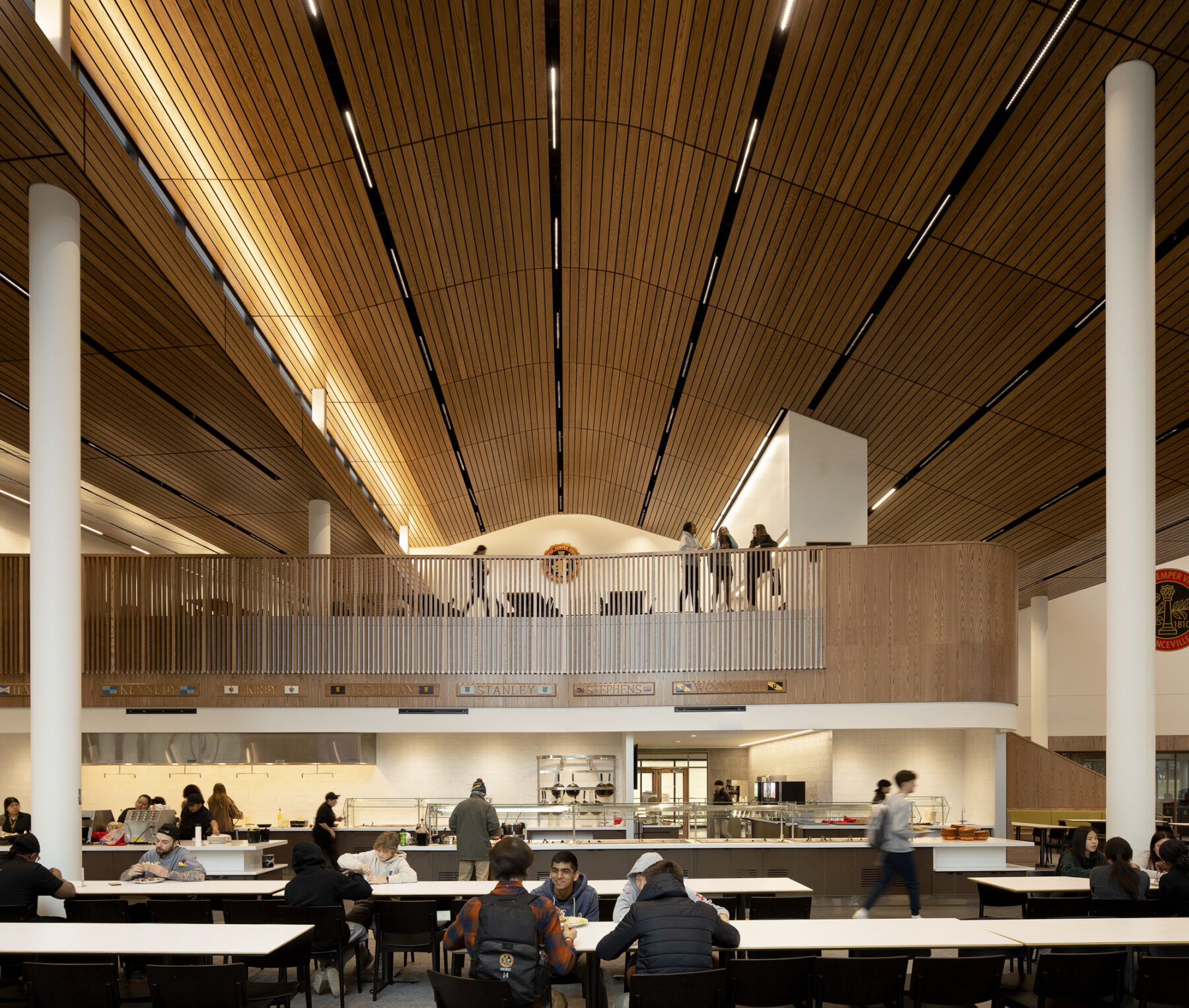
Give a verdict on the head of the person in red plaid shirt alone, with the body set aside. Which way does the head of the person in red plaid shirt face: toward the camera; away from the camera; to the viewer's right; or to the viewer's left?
away from the camera

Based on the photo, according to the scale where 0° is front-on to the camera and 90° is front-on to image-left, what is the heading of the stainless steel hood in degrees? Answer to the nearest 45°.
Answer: approximately 0°

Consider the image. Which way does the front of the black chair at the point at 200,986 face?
away from the camera

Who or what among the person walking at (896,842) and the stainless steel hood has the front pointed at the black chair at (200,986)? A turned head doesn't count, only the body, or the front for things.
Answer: the stainless steel hood

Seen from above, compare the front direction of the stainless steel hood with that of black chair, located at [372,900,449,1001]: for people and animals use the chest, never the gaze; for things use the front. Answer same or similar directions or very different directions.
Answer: very different directions

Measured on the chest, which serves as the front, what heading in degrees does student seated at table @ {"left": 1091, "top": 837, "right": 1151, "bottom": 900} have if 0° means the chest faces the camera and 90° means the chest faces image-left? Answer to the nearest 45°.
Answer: approximately 180°

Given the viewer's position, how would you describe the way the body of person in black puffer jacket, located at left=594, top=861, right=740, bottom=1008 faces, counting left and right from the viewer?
facing away from the viewer

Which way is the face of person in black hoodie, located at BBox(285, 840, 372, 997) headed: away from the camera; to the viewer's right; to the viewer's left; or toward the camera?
away from the camera

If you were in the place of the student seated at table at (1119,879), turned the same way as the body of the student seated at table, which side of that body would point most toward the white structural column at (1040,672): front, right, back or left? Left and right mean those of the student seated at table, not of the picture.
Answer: front
